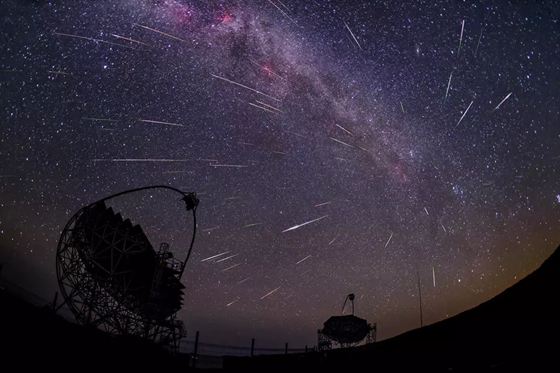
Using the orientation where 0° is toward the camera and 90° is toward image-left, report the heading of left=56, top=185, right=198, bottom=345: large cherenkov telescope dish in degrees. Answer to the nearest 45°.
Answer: approximately 225°
